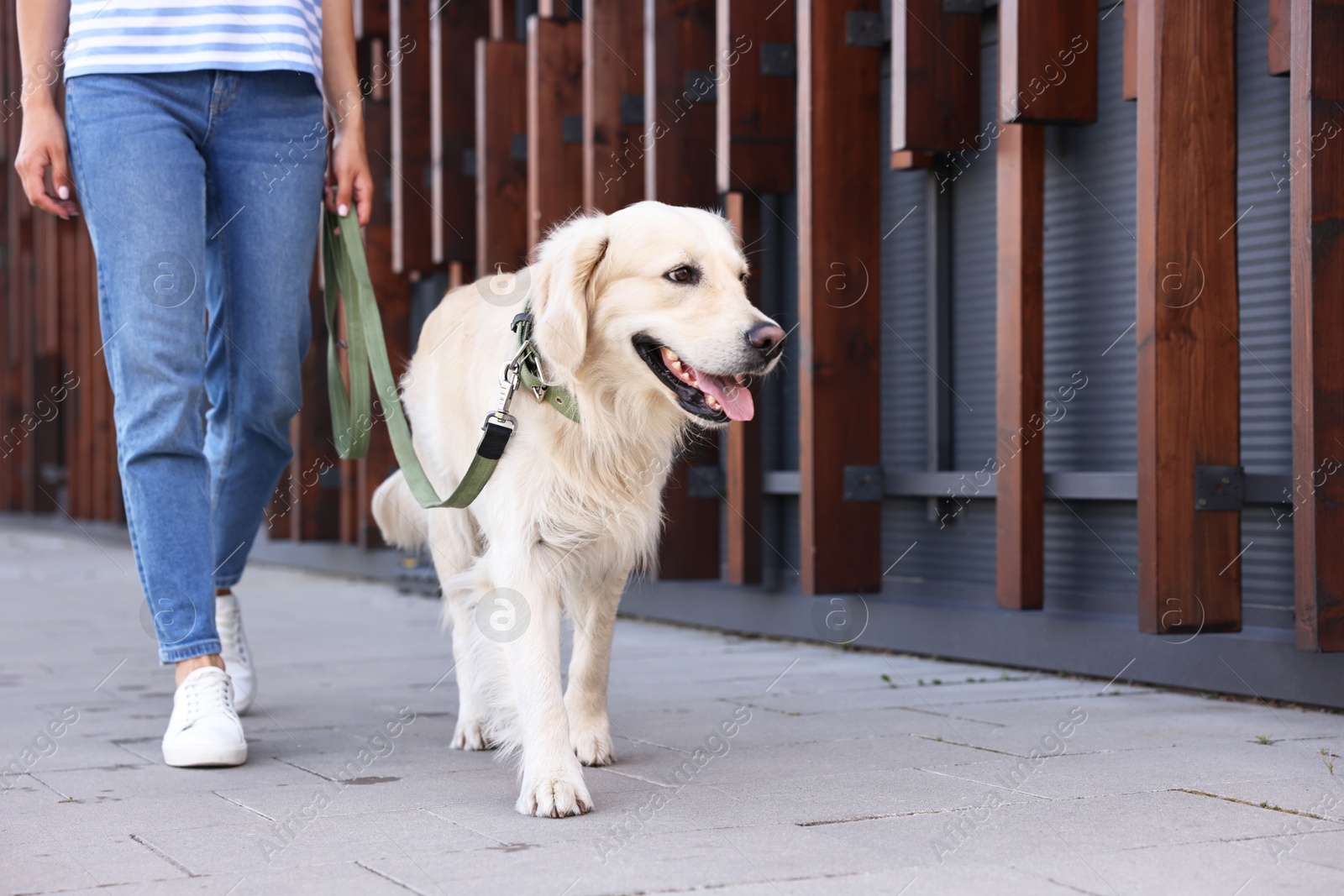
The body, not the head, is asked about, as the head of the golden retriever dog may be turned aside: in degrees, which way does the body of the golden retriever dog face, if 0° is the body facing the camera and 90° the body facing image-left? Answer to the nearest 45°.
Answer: approximately 315°
